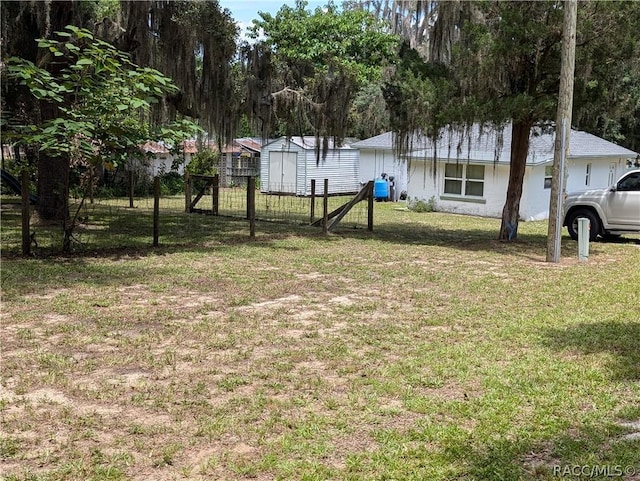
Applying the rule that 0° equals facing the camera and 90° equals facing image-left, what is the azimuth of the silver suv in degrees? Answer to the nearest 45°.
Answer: approximately 90°

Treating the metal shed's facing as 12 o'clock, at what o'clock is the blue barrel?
The blue barrel is roughly at 9 o'clock from the metal shed.

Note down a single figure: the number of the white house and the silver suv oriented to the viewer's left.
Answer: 1

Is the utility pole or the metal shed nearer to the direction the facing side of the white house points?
the utility pole

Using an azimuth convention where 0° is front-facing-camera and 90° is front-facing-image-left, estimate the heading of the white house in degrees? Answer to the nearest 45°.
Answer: approximately 315°

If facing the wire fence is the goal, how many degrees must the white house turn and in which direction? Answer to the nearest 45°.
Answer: approximately 90° to its right

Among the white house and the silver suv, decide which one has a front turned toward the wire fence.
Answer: the silver suv
